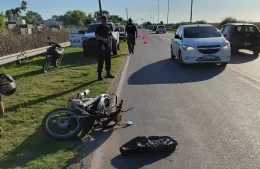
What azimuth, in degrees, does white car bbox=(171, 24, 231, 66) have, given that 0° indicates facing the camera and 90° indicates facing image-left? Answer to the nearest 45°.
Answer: approximately 315°

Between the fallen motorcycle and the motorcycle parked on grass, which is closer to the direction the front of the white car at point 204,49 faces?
the fallen motorcycle

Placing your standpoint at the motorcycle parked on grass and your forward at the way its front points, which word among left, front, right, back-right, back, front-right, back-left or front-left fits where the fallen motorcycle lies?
front-left

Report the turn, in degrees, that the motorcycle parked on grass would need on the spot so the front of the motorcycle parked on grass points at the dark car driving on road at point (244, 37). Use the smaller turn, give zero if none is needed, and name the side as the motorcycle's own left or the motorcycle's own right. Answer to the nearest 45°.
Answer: approximately 135° to the motorcycle's own left

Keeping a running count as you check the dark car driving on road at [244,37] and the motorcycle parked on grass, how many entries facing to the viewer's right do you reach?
0

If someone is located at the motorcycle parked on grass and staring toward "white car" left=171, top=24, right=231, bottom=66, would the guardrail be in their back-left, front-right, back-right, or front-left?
back-left

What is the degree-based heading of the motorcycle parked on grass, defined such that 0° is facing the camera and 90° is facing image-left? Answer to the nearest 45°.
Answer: approximately 45°

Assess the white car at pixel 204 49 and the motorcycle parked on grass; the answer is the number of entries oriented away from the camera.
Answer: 0

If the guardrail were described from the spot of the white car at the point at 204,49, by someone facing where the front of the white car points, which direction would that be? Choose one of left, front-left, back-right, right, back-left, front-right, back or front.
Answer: back-right
